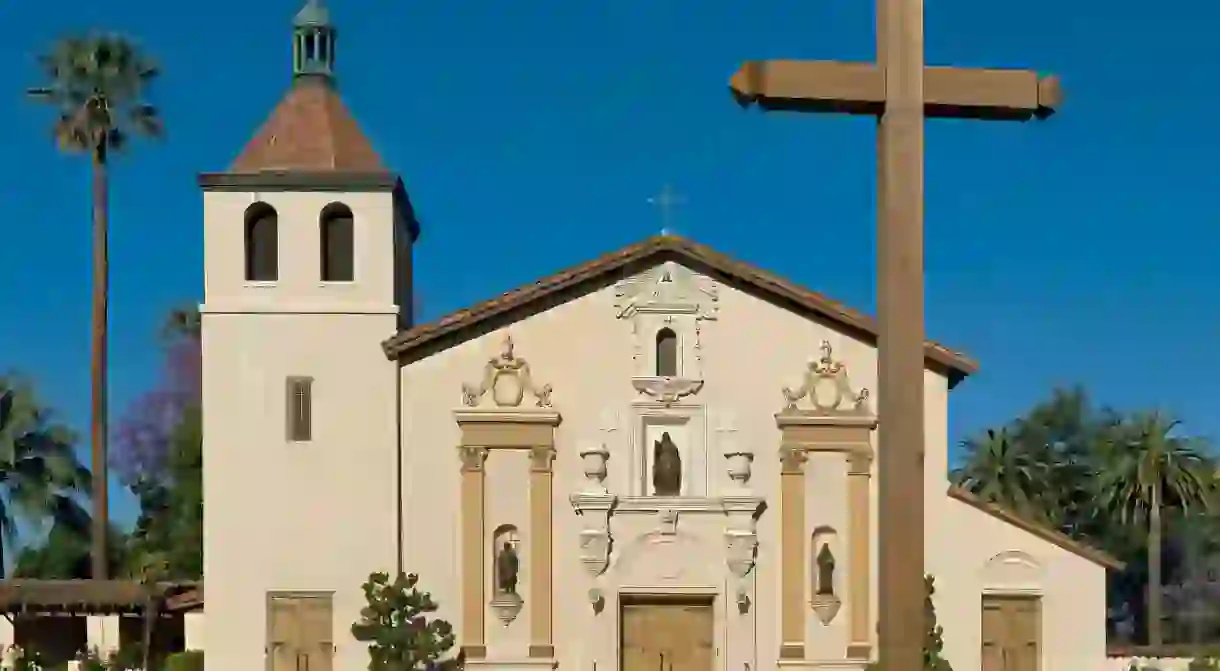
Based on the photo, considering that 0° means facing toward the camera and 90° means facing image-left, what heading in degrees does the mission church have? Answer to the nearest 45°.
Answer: approximately 0°

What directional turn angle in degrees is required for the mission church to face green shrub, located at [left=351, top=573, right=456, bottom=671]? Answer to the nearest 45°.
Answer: approximately 45° to its right

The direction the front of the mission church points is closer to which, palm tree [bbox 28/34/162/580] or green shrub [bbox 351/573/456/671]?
the green shrub

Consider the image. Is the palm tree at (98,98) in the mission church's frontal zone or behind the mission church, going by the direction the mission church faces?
behind
